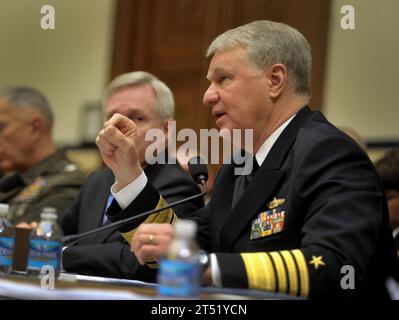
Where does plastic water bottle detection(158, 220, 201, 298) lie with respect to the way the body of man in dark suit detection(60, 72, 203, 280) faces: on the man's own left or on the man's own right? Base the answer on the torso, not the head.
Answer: on the man's own left

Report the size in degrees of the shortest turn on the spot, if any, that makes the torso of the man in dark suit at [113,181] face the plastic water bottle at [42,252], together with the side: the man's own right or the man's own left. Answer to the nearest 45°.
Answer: approximately 45° to the man's own left

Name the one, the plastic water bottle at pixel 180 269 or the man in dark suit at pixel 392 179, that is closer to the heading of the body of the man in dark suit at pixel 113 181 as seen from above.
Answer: the plastic water bottle

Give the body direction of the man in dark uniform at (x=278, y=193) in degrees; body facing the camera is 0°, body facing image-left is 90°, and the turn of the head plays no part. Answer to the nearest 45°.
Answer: approximately 45°

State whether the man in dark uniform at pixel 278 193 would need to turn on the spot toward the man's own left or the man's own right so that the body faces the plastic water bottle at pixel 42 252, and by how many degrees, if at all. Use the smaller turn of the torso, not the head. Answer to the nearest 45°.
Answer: approximately 45° to the man's own right

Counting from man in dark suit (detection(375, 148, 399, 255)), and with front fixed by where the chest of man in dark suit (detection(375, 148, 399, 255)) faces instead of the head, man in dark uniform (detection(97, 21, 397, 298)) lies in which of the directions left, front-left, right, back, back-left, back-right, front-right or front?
front-left

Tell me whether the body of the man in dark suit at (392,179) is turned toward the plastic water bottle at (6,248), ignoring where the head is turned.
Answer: yes

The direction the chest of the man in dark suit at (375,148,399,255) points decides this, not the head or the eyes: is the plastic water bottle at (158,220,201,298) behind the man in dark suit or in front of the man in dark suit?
in front

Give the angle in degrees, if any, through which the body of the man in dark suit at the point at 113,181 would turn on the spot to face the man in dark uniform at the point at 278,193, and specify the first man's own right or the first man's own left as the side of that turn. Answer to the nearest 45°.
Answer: approximately 90° to the first man's own left

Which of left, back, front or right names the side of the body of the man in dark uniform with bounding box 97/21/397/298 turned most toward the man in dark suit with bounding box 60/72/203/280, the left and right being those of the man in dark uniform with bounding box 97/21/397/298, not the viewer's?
right

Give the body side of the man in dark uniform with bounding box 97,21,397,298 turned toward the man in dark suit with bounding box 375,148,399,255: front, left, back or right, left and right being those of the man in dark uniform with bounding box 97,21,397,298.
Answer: back

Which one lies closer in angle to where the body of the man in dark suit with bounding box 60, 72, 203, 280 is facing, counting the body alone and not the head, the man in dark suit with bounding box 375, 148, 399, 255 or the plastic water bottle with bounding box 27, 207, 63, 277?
the plastic water bottle
